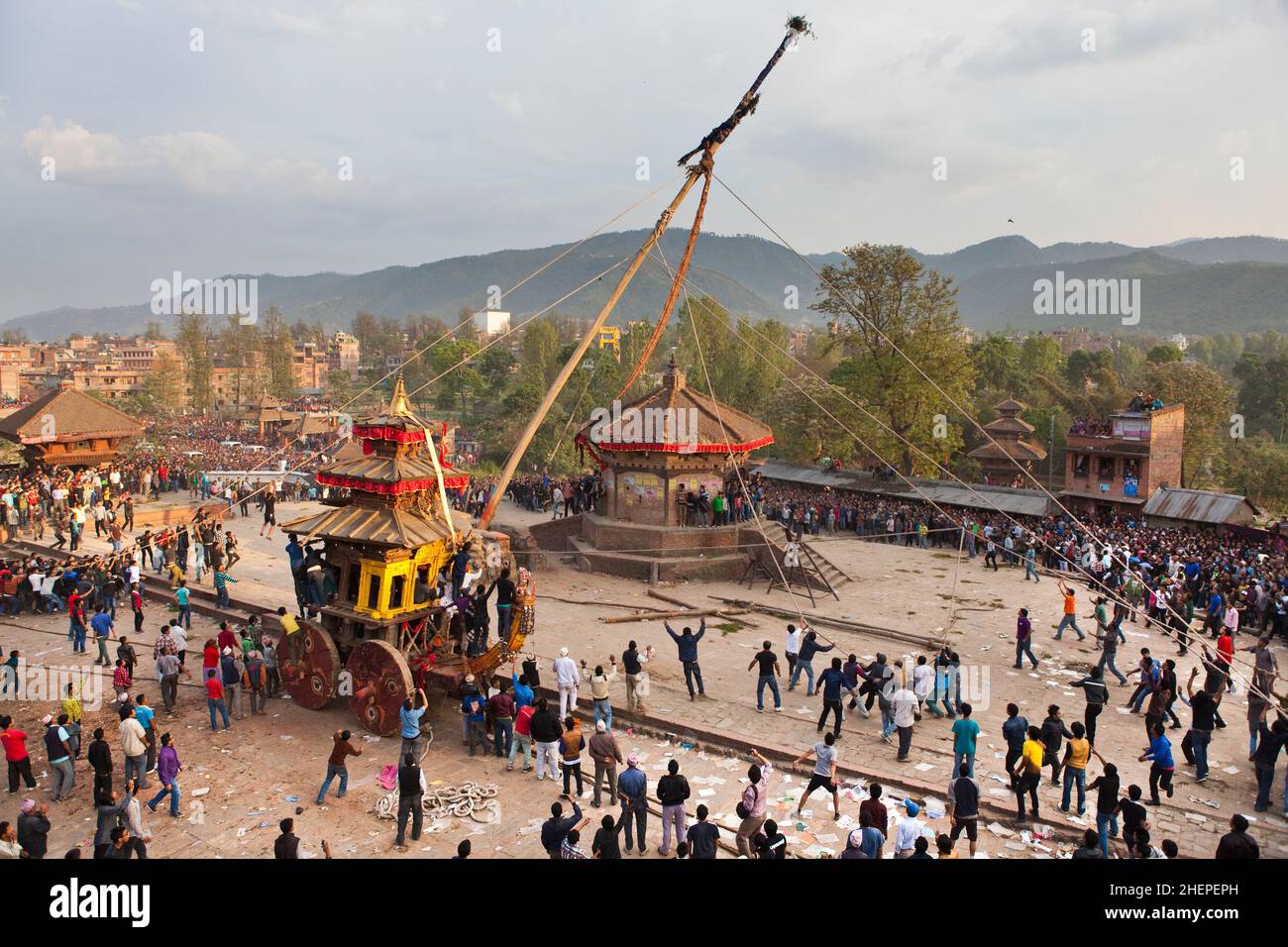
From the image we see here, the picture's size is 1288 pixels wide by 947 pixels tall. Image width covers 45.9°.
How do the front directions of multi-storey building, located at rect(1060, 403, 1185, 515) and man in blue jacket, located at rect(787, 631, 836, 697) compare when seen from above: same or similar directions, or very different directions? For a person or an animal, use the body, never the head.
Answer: very different directions

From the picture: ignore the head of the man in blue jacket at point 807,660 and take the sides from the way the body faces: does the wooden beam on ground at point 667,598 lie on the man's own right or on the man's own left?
on the man's own left

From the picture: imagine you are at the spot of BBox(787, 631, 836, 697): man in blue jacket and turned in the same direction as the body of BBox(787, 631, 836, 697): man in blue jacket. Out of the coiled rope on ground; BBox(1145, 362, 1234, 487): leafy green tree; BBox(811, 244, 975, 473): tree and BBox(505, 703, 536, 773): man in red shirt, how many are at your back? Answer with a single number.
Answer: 2

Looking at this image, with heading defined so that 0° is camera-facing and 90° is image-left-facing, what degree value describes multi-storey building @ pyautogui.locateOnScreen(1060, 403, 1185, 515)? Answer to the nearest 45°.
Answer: approximately 45°

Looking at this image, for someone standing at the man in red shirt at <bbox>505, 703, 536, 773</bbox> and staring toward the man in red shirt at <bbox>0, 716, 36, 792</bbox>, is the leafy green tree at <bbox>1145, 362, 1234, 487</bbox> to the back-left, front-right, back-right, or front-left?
back-right

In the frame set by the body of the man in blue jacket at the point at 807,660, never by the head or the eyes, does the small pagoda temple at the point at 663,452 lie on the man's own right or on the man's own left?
on the man's own left

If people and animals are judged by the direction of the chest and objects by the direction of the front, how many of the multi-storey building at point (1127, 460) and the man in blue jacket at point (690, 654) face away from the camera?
1

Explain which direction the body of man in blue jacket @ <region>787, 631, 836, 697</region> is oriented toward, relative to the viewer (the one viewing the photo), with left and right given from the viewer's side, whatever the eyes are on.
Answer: facing away from the viewer and to the right of the viewer

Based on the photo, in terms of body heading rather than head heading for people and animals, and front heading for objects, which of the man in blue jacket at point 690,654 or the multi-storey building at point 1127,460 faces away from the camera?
the man in blue jacket

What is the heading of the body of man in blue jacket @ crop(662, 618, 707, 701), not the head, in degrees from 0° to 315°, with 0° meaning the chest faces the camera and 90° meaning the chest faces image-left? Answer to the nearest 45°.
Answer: approximately 180°
